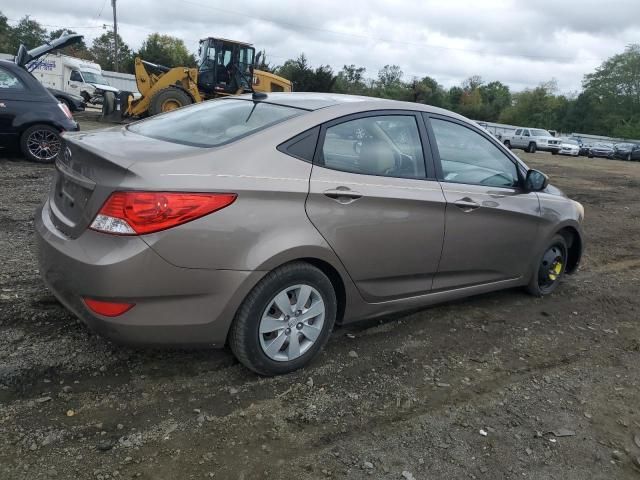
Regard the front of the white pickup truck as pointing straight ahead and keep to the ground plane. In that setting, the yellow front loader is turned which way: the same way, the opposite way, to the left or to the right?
to the right

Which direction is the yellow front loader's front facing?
to the viewer's left

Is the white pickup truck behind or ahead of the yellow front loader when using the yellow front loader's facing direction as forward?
behind

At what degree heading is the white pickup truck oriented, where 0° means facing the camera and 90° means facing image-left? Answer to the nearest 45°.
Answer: approximately 315°

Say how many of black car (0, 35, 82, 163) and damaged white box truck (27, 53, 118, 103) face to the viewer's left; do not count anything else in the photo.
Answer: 1

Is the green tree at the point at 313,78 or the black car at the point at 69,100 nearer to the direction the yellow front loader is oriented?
the black car

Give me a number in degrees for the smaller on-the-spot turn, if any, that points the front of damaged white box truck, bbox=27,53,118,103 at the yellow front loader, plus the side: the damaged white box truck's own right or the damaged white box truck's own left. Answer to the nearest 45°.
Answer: approximately 45° to the damaged white box truck's own right

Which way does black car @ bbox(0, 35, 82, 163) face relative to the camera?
to the viewer's left

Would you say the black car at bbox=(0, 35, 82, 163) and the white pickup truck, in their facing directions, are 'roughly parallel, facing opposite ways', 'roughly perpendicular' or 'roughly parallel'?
roughly perpendicular

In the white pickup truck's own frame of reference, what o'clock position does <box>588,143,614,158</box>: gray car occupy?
The gray car is roughly at 9 o'clock from the white pickup truck.

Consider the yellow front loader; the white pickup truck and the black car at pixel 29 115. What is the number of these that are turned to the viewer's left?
2

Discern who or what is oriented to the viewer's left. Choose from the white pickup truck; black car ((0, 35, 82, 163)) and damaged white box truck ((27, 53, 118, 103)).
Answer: the black car

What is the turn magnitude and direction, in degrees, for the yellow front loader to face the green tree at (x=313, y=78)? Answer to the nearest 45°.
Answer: approximately 90° to its right

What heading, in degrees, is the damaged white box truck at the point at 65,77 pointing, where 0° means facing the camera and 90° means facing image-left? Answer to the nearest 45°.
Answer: approximately 315°

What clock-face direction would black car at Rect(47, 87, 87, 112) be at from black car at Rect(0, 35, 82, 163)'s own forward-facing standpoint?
black car at Rect(47, 87, 87, 112) is roughly at 3 o'clock from black car at Rect(0, 35, 82, 163).

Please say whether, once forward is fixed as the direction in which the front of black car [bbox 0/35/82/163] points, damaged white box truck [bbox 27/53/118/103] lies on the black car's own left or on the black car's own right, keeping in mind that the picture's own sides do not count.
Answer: on the black car's own right
